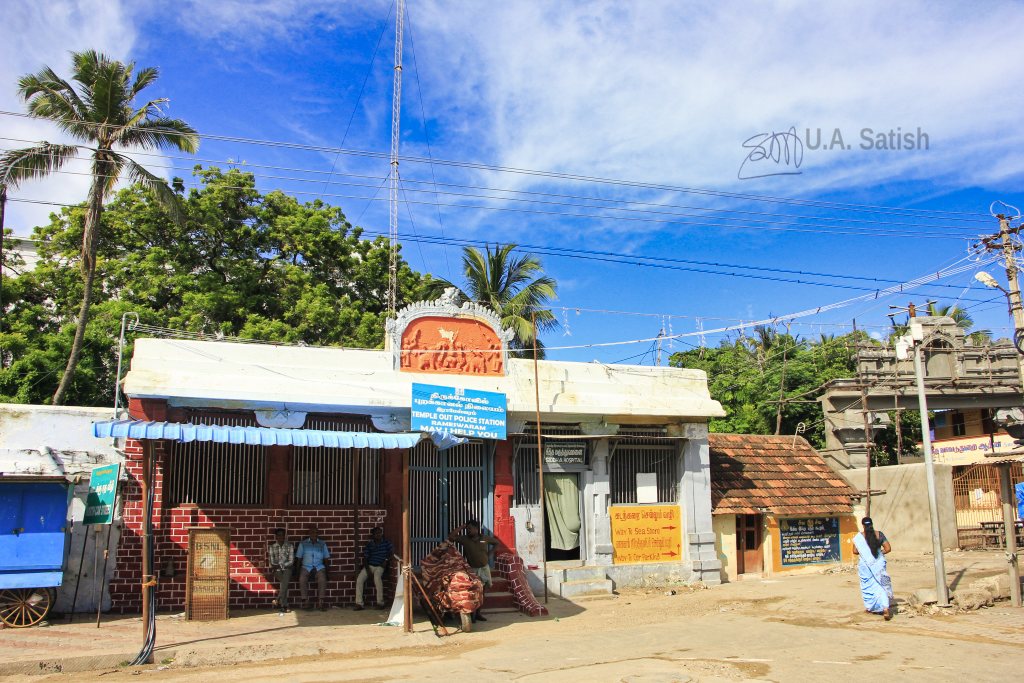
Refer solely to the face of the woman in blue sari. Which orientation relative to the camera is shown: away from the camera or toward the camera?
away from the camera

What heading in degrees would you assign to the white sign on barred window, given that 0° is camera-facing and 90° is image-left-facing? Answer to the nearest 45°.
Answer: approximately 0°

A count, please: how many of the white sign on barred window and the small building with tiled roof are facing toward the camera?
2

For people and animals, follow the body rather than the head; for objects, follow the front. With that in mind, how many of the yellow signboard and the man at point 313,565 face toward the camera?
2

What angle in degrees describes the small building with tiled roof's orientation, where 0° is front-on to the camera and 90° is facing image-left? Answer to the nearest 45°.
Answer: approximately 0°

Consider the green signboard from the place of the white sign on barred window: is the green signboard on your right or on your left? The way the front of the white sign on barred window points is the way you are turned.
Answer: on your right

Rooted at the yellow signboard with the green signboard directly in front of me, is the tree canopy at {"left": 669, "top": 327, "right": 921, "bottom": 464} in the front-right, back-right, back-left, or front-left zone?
back-right
